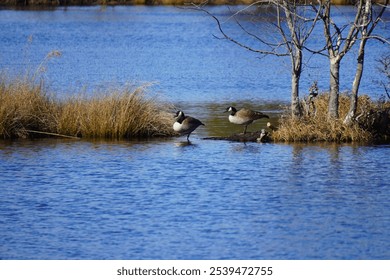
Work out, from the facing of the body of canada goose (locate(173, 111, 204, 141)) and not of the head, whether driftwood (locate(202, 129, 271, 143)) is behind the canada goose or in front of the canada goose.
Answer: behind

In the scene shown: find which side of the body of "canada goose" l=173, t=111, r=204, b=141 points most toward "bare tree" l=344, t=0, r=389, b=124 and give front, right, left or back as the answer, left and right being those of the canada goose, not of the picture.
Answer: back

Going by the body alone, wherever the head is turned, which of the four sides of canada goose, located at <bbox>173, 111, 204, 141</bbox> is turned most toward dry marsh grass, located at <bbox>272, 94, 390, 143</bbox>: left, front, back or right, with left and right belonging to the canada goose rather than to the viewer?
back

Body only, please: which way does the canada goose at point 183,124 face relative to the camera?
to the viewer's left

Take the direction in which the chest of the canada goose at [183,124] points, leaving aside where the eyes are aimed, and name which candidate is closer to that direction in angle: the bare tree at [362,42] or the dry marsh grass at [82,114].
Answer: the dry marsh grass

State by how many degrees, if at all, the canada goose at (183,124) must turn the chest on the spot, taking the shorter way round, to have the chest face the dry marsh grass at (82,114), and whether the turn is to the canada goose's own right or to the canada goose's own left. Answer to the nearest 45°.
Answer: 0° — it already faces it

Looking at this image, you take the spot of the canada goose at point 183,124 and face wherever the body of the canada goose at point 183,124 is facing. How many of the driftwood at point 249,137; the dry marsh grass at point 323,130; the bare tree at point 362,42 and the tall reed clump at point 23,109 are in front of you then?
1

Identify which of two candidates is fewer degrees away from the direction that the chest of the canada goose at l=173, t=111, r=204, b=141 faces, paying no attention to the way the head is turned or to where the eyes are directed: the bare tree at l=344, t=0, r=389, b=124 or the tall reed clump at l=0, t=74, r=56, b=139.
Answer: the tall reed clump

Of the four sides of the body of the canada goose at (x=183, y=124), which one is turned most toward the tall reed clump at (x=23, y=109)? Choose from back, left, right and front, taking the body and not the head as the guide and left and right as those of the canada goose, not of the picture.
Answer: front
